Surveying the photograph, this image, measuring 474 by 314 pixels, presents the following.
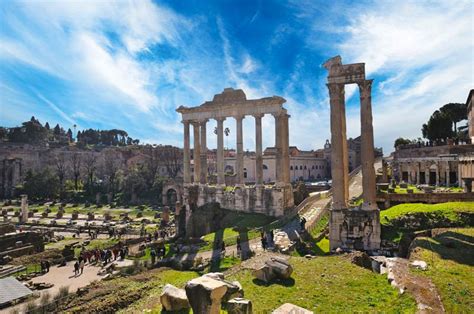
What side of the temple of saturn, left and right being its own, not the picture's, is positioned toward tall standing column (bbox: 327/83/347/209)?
left

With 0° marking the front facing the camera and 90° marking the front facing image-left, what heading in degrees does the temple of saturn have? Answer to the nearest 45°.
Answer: approximately 45°

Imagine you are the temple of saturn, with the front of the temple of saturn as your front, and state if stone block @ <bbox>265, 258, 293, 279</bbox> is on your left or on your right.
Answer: on your left

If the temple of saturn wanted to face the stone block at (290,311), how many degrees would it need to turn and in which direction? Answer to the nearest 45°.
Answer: approximately 45° to its left

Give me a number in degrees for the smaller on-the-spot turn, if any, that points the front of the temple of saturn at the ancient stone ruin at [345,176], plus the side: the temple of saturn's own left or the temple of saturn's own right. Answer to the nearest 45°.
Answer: approximately 90° to the temple of saturn's own left

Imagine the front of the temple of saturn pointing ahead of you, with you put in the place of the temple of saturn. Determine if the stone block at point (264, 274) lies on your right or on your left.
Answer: on your left

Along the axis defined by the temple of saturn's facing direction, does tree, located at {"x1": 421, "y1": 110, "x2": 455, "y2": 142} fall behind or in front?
behind
